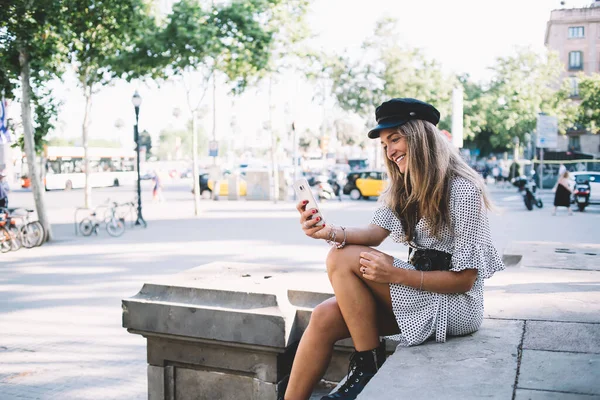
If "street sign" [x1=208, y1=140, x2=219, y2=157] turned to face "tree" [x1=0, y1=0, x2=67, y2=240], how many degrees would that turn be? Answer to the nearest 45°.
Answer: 0° — it already faces it

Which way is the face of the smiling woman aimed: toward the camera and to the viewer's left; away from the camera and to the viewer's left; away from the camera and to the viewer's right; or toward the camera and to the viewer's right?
toward the camera and to the viewer's left

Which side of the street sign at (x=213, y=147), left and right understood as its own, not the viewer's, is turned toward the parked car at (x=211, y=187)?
back

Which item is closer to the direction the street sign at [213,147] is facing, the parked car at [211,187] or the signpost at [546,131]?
the signpost

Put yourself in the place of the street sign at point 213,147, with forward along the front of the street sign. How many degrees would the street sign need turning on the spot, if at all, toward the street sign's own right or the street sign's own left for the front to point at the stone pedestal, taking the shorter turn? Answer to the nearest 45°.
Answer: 0° — it already faces it

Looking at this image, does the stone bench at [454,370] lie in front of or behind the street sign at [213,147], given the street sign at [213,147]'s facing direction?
in front

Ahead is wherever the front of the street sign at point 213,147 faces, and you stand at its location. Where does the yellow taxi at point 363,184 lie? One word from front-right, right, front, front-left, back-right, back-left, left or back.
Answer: left

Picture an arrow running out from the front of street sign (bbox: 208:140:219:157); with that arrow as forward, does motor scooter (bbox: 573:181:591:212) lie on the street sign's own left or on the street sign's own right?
on the street sign's own left

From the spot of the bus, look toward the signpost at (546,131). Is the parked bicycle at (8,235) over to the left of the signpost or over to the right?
right

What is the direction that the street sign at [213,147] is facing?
toward the camera

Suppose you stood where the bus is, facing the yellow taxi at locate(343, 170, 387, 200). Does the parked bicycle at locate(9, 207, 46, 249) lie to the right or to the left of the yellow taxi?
right
